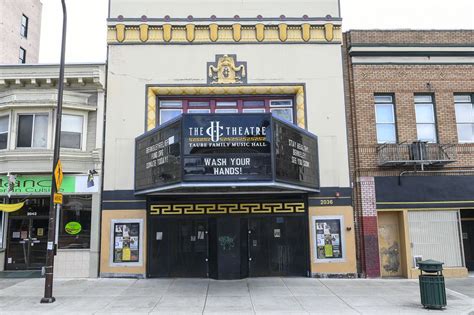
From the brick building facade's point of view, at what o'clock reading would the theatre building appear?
The theatre building is roughly at 2 o'clock from the brick building facade.

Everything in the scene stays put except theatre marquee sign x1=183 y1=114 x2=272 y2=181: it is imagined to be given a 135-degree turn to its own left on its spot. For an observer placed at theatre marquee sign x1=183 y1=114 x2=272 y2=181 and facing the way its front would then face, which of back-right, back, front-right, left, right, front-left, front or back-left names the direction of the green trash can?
front-right

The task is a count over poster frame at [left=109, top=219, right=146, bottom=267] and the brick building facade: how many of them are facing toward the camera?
2

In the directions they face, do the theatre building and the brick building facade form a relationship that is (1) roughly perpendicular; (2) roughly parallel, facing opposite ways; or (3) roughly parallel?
roughly parallel

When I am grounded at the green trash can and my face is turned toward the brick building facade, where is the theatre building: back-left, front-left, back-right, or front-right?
front-left

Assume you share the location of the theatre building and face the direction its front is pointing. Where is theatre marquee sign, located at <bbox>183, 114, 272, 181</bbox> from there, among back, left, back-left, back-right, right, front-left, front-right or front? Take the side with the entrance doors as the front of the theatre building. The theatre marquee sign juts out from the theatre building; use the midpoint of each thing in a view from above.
front

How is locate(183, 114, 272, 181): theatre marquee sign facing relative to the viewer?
toward the camera

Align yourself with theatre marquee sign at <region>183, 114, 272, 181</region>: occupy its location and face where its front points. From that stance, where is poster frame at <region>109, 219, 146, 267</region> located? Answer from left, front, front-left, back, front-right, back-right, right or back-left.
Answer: back-right

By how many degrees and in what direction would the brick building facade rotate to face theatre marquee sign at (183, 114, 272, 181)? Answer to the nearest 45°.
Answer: approximately 45° to its right

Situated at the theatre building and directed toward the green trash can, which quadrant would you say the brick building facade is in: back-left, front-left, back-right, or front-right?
front-left

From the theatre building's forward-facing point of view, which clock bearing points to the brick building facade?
The brick building facade is roughly at 9 o'clock from the theatre building.

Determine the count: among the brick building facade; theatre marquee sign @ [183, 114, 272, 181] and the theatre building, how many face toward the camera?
3

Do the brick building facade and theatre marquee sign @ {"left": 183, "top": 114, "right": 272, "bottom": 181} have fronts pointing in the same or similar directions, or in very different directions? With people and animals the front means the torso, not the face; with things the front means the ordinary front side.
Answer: same or similar directions

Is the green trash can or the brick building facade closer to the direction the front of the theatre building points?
the green trash can

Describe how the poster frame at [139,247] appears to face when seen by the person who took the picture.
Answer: facing the viewer

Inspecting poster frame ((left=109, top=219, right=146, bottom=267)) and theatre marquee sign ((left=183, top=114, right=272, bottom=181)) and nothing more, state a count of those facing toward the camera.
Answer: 2
